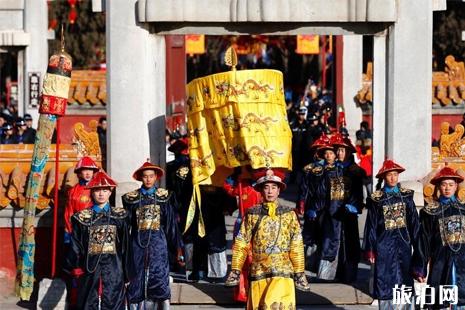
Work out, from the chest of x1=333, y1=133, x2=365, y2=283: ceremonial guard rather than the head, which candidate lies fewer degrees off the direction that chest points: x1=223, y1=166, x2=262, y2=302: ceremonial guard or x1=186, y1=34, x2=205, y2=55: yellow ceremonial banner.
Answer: the ceremonial guard

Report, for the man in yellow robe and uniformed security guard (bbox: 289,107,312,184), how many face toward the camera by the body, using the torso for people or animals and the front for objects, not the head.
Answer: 2

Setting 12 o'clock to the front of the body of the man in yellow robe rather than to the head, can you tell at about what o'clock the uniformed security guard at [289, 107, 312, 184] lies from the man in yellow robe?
The uniformed security guard is roughly at 6 o'clock from the man in yellow robe.

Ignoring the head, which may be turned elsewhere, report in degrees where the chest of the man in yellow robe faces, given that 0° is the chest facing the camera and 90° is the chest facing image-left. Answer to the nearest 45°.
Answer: approximately 0°
